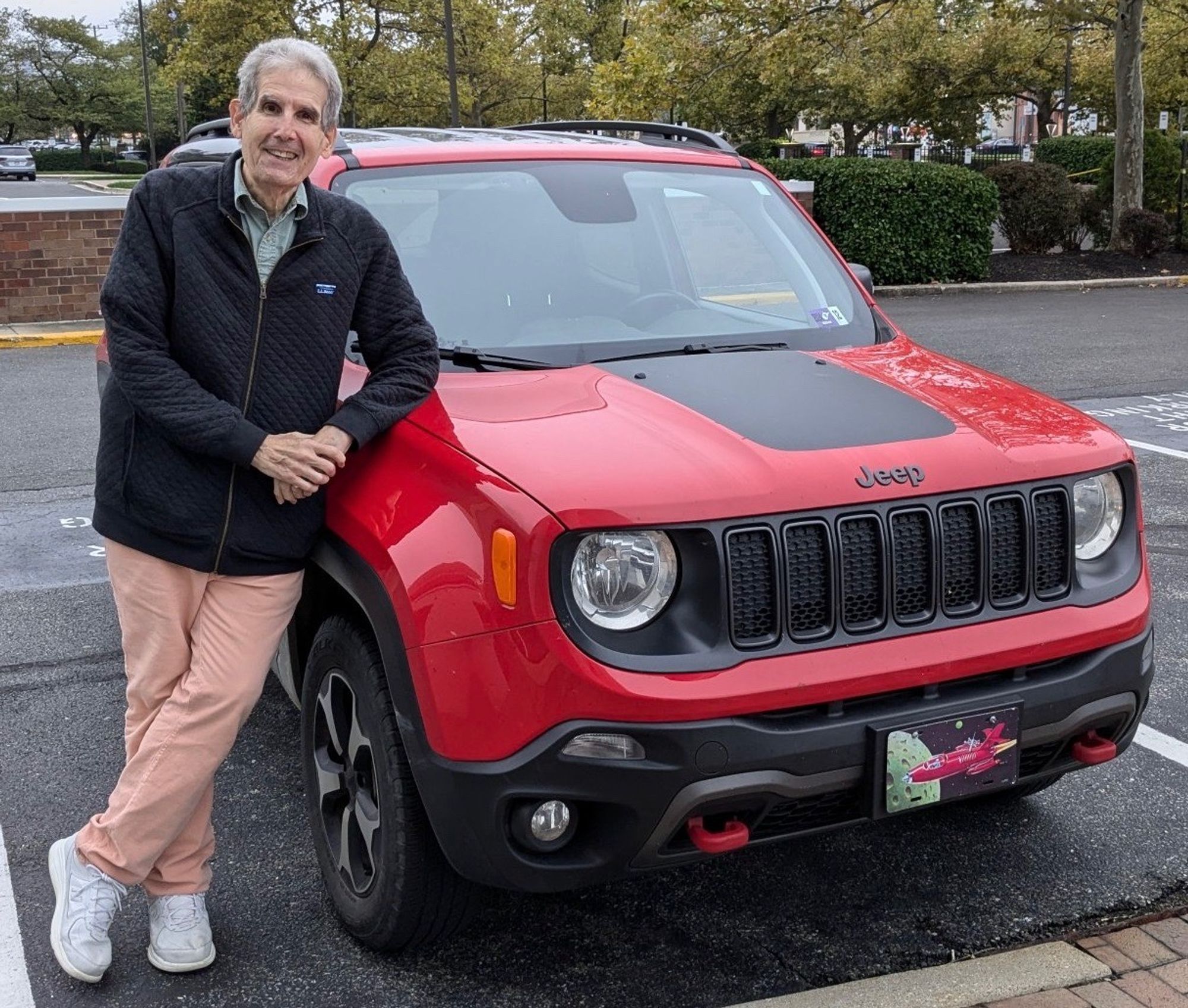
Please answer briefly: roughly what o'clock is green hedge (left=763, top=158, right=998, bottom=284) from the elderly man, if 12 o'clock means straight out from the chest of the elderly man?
The green hedge is roughly at 7 o'clock from the elderly man.

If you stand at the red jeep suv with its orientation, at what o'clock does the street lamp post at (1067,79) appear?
The street lamp post is roughly at 8 o'clock from the red jeep suv.

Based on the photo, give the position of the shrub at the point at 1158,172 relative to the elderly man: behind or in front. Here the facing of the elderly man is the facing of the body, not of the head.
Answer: behind

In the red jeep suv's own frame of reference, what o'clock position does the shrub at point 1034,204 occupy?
The shrub is roughly at 8 o'clock from the red jeep suv.

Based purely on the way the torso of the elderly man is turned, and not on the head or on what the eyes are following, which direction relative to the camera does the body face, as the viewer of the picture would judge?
toward the camera

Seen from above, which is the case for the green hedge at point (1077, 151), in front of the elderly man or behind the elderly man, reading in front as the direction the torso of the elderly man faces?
behind

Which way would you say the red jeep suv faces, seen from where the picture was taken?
facing the viewer and to the right of the viewer

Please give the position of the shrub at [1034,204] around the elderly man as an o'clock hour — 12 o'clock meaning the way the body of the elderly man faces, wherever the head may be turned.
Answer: The shrub is roughly at 7 o'clock from the elderly man.

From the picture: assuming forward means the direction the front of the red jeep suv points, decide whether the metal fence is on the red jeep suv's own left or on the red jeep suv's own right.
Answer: on the red jeep suv's own left

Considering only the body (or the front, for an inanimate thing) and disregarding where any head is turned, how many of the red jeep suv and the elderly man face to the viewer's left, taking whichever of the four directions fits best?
0

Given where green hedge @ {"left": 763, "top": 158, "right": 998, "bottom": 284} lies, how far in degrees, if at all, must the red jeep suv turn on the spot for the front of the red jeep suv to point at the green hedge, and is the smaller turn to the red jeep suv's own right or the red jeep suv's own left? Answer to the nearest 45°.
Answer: approximately 135° to the red jeep suv's own left
